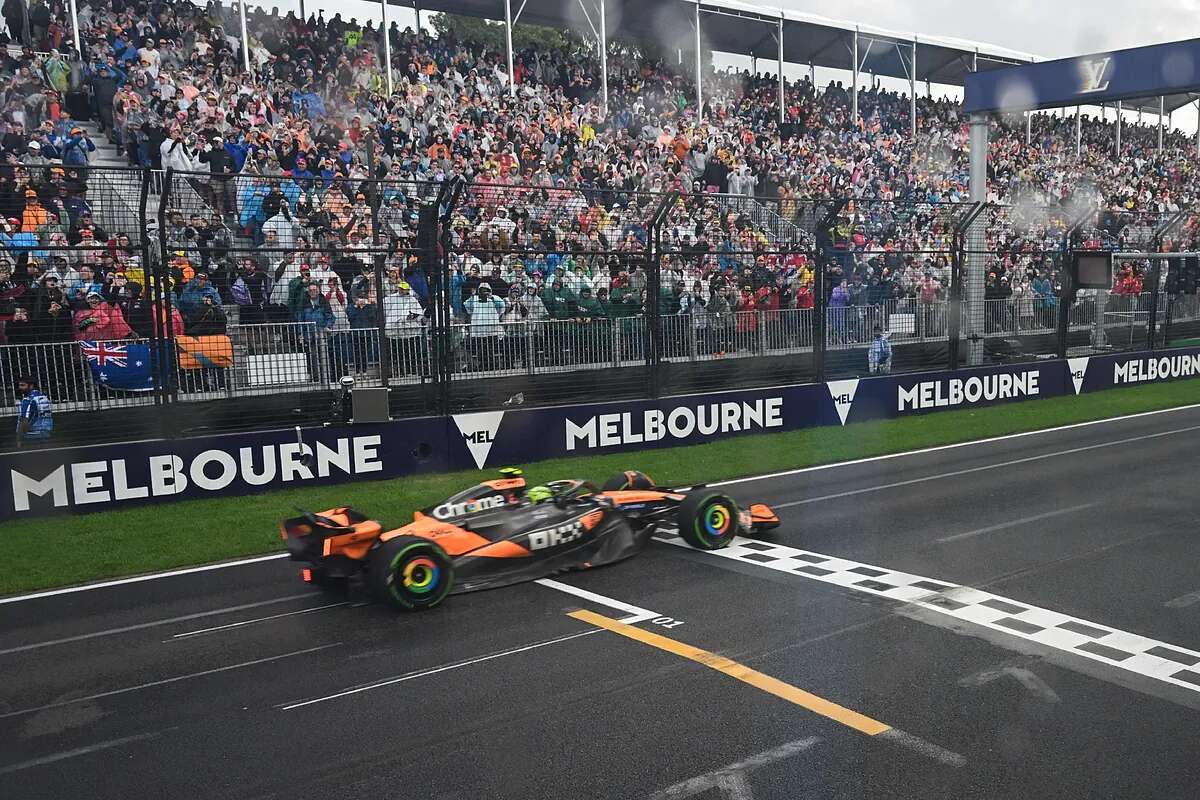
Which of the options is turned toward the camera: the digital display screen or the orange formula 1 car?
the digital display screen

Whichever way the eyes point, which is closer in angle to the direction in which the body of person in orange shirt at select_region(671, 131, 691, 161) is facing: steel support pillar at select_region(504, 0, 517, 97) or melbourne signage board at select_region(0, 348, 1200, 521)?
the melbourne signage board

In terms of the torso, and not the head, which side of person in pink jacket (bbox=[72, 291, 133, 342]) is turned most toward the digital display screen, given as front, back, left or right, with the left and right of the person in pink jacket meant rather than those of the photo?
left

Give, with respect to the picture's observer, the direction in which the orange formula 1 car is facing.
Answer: facing away from the viewer and to the right of the viewer

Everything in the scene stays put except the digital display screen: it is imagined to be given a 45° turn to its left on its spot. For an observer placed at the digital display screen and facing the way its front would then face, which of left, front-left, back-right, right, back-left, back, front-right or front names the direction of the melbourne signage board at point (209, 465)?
right

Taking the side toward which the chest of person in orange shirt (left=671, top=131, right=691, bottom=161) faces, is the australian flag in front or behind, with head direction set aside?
in front

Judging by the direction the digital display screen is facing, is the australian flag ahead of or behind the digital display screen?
ahead

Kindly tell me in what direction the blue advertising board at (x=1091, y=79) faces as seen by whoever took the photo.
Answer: facing the viewer and to the left of the viewer

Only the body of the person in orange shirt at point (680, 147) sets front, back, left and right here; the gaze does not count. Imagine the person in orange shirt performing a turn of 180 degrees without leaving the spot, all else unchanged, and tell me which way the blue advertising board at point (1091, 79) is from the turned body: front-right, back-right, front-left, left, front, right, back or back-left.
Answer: right

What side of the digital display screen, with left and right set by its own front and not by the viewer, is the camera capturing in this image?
front

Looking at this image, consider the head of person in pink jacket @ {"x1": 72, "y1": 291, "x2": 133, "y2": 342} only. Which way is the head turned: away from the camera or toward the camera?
toward the camera

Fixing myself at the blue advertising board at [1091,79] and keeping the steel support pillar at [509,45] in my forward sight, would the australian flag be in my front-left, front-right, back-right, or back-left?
front-left

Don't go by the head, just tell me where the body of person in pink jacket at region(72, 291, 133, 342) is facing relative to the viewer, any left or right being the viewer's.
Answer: facing the viewer

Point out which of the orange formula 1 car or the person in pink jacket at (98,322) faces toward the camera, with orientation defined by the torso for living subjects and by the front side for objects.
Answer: the person in pink jacket

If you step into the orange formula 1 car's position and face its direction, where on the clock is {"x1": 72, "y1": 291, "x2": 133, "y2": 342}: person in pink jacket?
The person in pink jacket is roughly at 9 o'clock from the orange formula 1 car.

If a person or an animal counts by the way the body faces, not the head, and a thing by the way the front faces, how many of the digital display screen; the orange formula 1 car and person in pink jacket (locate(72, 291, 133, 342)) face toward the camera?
2

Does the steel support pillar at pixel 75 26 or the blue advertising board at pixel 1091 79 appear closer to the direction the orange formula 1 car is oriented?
the blue advertising board

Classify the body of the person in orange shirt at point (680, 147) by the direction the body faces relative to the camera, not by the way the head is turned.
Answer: toward the camera
